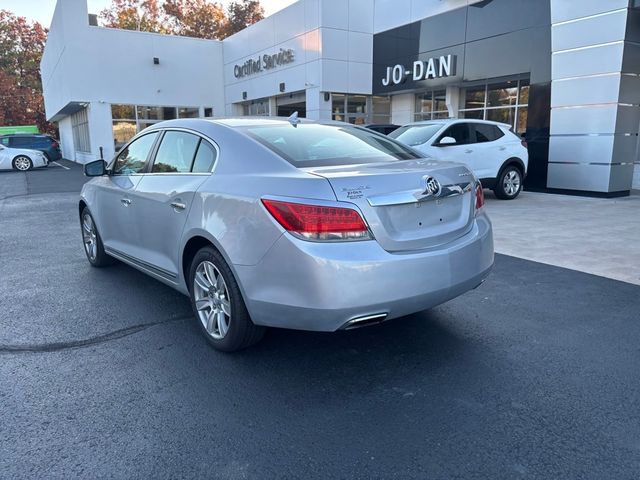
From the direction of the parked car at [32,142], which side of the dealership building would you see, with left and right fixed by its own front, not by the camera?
right

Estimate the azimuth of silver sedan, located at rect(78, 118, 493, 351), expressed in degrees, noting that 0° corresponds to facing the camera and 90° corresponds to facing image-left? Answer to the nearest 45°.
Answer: approximately 135°

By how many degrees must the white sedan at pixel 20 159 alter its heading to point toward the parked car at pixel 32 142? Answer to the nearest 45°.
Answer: approximately 90° to its left

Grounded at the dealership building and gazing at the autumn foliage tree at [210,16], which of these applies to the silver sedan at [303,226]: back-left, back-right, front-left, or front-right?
back-left

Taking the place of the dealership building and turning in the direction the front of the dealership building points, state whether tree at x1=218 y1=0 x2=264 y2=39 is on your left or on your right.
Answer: on your right

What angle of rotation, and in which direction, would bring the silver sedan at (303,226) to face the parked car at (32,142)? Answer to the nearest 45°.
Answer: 0° — it already faces it

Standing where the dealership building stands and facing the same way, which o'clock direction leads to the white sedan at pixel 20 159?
The white sedan is roughly at 2 o'clock from the dealership building.

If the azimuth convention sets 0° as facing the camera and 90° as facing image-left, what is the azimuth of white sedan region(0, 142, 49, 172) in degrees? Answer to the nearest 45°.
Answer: approximately 270°
